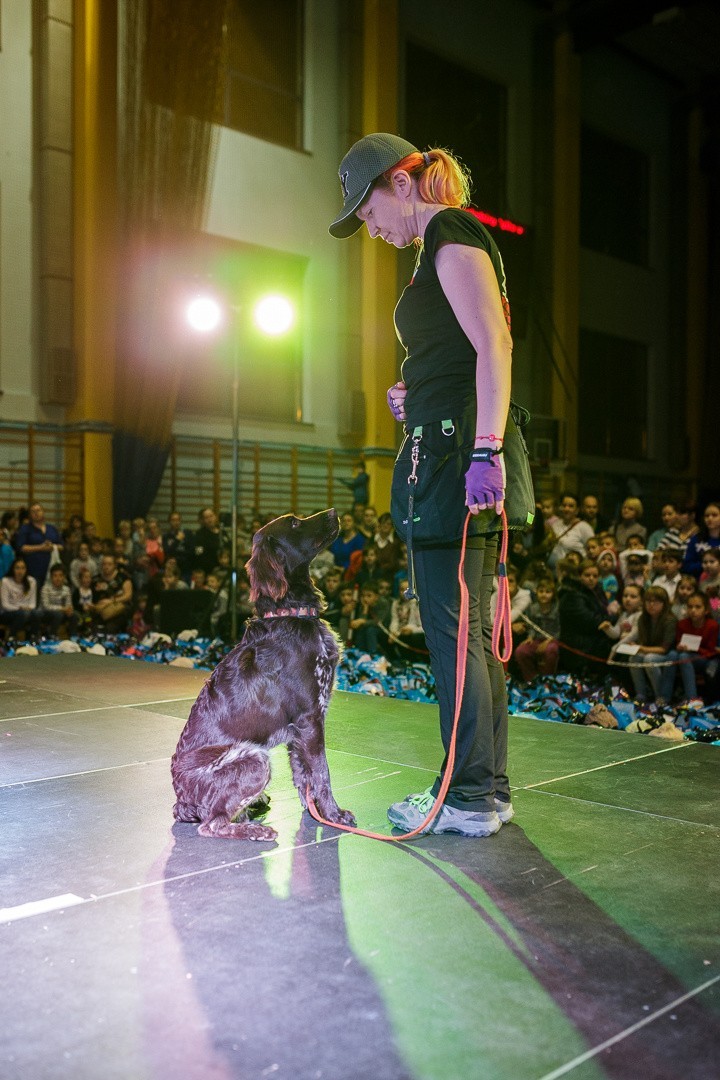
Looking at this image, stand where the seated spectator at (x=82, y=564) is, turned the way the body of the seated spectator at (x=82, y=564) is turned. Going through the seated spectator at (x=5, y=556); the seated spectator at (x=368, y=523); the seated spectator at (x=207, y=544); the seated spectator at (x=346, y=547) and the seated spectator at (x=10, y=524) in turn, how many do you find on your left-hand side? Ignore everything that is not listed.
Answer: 3

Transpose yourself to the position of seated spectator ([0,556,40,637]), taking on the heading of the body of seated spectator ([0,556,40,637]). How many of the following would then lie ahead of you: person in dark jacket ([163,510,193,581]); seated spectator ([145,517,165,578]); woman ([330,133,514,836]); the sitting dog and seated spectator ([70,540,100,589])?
2

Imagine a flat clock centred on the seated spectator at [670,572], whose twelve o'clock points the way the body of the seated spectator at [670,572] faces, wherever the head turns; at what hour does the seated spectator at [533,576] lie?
the seated spectator at [533,576] is roughly at 2 o'clock from the seated spectator at [670,572].

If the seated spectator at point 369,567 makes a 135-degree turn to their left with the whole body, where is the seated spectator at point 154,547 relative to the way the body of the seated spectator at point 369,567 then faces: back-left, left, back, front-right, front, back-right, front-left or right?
left

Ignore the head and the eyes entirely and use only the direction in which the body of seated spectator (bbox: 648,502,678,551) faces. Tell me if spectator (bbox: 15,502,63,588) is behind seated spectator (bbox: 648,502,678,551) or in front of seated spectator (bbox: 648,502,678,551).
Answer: in front

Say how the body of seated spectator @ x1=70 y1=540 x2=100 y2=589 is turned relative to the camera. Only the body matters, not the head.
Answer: toward the camera

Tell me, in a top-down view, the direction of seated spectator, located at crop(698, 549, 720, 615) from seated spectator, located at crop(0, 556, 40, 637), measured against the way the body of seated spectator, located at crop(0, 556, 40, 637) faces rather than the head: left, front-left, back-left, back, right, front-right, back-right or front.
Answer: front-left

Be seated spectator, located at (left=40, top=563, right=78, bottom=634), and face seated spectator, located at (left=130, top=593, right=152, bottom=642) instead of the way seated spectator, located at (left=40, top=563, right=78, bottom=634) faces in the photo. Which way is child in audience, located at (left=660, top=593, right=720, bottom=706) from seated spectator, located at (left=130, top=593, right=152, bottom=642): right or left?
right

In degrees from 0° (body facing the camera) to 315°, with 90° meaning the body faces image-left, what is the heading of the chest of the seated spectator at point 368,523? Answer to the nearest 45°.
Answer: approximately 0°

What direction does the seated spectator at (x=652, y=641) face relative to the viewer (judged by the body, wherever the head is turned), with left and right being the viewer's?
facing the viewer and to the left of the viewer

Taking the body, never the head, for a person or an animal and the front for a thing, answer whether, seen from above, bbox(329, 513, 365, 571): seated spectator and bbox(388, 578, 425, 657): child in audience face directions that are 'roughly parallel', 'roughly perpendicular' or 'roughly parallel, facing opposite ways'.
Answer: roughly parallel

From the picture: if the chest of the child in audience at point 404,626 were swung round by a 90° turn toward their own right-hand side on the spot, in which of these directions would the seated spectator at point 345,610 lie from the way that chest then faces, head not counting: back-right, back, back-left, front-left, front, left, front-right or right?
front-right

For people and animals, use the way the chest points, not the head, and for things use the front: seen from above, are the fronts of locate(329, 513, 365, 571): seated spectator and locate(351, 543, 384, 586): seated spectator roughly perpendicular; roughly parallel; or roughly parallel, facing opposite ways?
roughly parallel

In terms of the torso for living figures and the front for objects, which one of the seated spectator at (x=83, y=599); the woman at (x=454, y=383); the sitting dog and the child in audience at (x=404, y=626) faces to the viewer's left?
the woman

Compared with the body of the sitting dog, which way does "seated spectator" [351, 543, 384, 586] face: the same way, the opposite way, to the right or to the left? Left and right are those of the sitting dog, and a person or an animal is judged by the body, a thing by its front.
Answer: to the right

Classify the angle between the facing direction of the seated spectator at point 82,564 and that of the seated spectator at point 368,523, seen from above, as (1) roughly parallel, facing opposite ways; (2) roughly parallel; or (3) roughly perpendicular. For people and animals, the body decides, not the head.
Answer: roughly parallel

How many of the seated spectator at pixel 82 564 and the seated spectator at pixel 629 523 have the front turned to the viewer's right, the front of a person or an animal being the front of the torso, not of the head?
0
